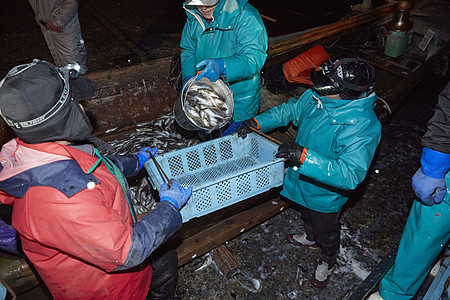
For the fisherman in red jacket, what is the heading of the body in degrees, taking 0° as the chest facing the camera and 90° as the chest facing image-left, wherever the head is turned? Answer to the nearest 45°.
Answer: approximately 225°

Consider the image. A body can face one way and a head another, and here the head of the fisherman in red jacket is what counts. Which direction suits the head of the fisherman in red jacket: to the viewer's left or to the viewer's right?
to the viewer's right

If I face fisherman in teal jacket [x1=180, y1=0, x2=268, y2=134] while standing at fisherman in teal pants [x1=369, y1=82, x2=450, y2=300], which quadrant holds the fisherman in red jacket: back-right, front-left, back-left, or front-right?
front-left

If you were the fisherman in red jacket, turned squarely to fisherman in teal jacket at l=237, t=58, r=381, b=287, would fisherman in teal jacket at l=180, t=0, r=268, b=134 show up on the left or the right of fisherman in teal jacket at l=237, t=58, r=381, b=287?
left

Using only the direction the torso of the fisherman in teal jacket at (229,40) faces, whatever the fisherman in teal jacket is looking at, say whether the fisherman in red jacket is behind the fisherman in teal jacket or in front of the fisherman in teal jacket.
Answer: in front

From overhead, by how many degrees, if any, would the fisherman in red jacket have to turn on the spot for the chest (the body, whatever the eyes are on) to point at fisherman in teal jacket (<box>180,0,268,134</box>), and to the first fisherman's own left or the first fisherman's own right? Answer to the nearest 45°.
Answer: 0° — they already face them

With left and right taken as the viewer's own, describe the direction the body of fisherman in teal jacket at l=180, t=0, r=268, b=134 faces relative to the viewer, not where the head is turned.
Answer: facing the viewer and to the left of the viewer

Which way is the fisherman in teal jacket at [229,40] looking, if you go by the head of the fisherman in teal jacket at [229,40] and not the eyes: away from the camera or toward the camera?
toward the camera

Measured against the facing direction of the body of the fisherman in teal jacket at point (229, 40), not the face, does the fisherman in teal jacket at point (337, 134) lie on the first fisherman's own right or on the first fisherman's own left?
on the first fisherman's own left

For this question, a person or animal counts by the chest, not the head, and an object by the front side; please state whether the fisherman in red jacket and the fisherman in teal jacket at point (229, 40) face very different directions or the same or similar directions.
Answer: very different directions

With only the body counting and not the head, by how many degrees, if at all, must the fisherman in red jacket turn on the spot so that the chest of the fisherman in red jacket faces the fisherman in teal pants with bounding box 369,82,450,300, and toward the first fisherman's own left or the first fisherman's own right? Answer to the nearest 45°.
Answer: approximately 45° to the first fisherman's own right

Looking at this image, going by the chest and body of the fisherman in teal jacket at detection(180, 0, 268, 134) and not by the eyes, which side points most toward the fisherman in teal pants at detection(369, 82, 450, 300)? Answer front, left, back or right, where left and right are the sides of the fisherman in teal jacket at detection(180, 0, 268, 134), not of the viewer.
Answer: left
